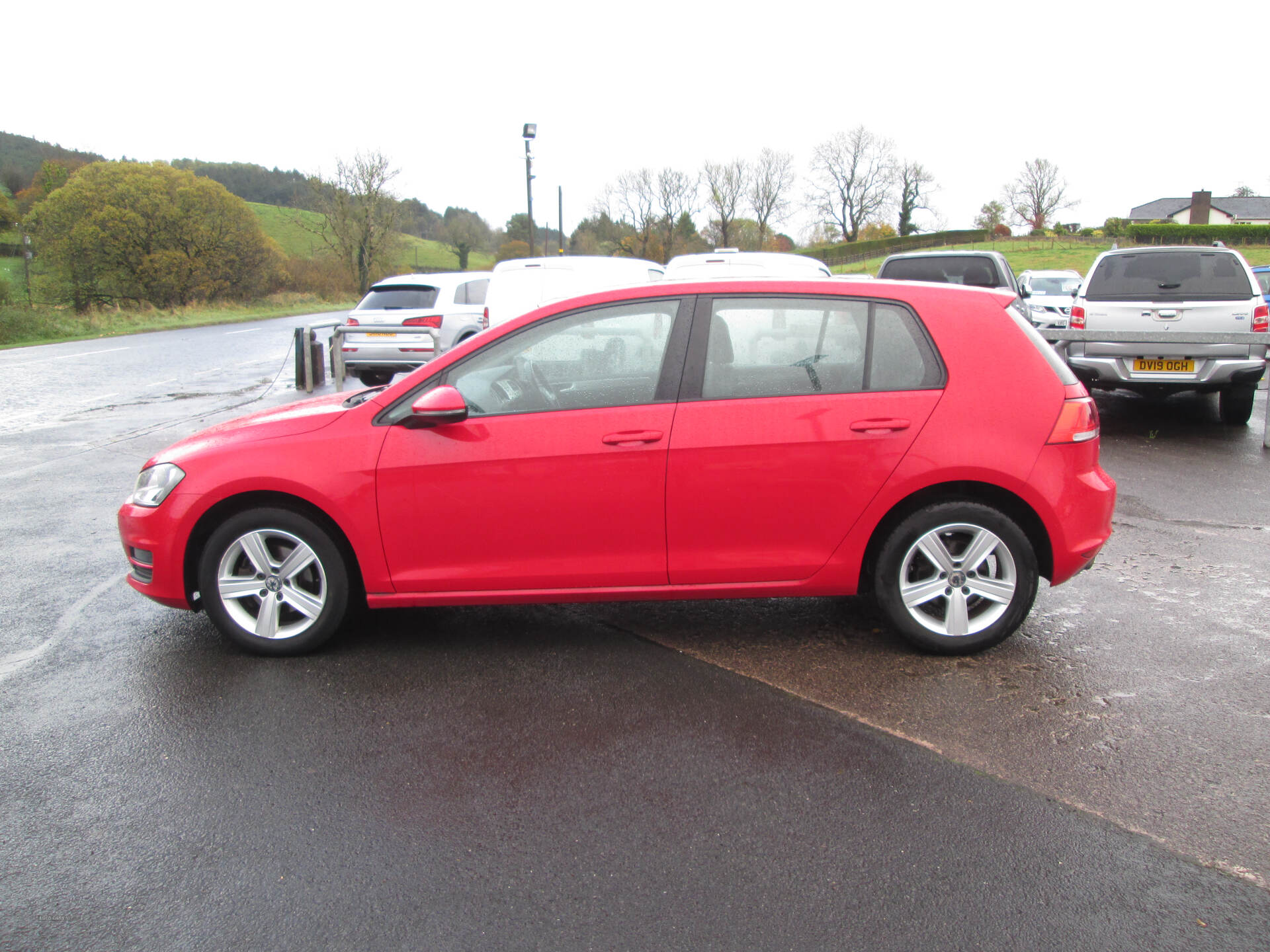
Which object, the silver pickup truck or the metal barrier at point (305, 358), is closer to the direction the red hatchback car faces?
the metal barrier

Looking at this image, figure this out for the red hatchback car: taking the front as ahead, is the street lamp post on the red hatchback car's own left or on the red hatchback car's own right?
on the red hatchback car's own right

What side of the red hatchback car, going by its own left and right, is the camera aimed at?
left

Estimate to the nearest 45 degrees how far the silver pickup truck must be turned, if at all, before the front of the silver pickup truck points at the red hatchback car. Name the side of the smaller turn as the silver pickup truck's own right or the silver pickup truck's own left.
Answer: approximately 180°

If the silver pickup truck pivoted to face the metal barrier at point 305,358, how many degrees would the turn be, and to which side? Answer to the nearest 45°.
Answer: approximately 90° to its left

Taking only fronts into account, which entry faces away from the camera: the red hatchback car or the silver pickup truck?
the silver pickup truck

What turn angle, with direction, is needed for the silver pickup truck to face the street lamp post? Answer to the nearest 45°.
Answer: approximately 45° to its left

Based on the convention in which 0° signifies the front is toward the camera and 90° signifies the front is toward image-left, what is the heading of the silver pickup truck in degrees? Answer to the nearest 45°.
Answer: approximately 180°

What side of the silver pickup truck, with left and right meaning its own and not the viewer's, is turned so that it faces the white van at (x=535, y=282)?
left

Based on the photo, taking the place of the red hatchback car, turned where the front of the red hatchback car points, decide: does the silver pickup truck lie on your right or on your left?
on your right

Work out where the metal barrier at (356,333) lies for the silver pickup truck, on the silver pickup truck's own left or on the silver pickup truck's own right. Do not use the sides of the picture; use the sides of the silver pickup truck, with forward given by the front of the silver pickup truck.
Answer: on the silver pickup truck's own left

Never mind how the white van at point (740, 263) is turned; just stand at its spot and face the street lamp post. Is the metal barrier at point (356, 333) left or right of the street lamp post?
left

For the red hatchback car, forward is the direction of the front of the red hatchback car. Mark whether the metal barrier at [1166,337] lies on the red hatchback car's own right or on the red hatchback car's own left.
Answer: on the red hatchback car's own right
